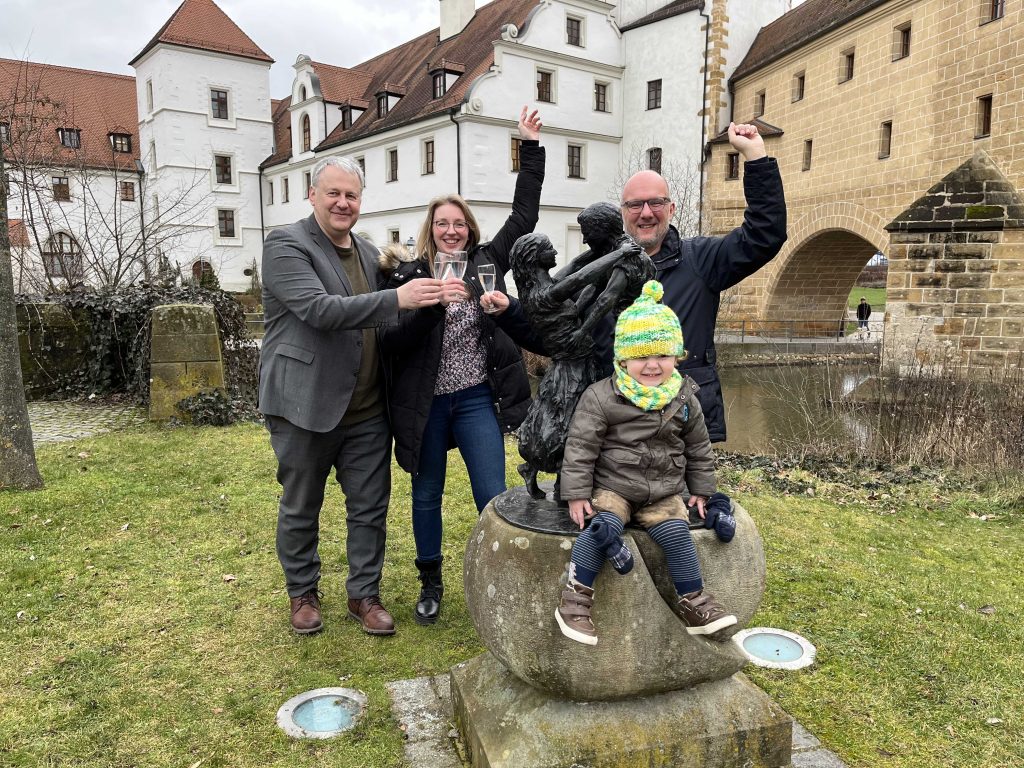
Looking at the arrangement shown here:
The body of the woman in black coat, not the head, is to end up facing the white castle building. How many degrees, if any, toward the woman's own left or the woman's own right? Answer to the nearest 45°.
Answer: approximately 180°

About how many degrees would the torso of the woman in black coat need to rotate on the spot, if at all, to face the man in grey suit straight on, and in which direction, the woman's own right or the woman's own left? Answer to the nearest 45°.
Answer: approximately 90° to the woman's own right

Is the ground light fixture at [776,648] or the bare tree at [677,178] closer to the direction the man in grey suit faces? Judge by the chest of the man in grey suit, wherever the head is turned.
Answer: the ground light fixture

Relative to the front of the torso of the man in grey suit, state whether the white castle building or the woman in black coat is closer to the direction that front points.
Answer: the woman in black coat

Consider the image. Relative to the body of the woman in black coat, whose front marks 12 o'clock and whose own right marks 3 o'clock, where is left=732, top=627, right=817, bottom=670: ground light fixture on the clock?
The ground light fixture is roughly at 9 o'clock from the woman in black coat.

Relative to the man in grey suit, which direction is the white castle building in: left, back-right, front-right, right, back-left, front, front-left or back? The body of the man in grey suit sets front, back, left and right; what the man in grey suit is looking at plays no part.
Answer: back-left

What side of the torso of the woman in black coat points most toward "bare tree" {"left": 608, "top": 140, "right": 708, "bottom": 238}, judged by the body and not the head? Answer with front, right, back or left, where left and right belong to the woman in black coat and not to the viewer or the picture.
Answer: back

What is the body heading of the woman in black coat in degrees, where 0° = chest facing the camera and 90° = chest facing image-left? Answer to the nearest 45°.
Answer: approximately 0°

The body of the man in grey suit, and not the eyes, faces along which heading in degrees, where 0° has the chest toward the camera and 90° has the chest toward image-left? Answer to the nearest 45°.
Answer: approximately 315°

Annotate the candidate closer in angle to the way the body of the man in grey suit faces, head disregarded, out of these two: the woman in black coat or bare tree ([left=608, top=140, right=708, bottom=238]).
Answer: the woman in black coat
